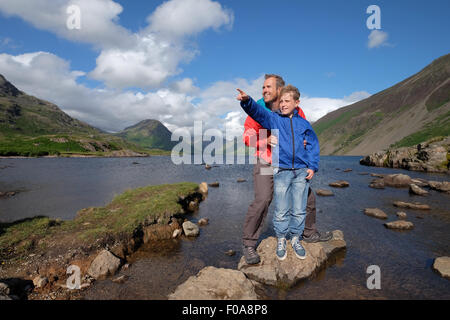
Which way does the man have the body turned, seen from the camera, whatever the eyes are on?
toward the camera

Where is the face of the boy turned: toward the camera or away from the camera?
toward the camera

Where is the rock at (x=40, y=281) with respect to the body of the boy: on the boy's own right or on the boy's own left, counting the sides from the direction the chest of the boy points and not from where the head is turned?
on the boy's own right

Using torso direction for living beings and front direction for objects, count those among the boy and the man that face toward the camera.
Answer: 2

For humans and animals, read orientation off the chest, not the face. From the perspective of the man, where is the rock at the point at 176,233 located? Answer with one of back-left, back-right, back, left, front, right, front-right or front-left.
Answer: back-right

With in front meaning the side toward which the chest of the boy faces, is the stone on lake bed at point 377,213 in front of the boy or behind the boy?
behind

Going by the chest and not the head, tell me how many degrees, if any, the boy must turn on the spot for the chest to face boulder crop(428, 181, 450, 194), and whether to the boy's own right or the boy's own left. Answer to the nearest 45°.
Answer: approximately 135° to the boy's own left

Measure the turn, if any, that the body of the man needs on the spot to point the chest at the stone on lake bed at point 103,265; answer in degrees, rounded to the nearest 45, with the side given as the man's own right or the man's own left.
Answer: approximately 90° to the man's own right

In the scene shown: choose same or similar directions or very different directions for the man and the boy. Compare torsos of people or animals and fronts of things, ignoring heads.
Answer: same or similar directions

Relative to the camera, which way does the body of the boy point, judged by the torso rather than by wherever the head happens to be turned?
toward the camera

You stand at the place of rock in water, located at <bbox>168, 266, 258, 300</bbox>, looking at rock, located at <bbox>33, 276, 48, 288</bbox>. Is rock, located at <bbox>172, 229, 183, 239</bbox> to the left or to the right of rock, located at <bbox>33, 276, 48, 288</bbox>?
right

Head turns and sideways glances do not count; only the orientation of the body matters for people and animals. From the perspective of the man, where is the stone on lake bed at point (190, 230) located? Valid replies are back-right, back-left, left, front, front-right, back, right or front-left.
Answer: back-right
